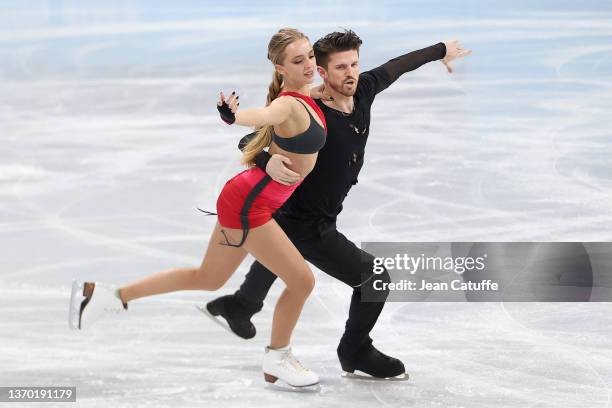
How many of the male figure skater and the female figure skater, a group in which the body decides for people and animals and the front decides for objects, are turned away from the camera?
0

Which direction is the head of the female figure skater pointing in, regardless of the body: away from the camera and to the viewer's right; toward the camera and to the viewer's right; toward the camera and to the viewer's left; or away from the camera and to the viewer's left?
toward the camera and to the viewer's right

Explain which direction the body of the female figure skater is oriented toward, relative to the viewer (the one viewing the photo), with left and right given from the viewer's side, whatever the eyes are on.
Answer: facing to the right of the viewer

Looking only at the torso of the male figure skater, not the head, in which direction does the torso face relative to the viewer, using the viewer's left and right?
facing the viewer and to the right of the viewer
